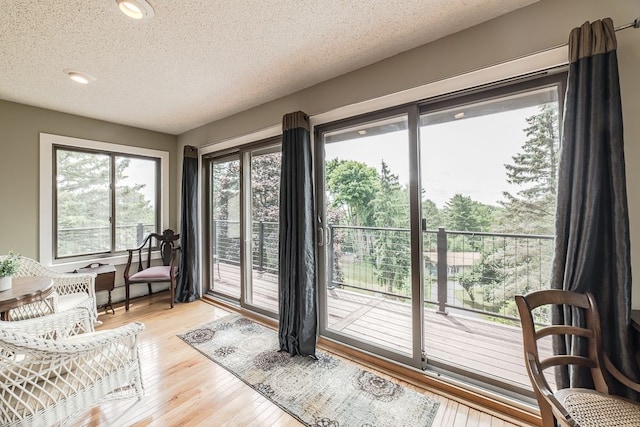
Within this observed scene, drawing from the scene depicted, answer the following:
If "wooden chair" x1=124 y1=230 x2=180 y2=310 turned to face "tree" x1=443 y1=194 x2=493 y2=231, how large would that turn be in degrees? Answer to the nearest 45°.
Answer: approximately 90° to its left

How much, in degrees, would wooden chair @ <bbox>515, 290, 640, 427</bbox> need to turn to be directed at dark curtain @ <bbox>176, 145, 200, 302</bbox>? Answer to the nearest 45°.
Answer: approximately 135° to its right
